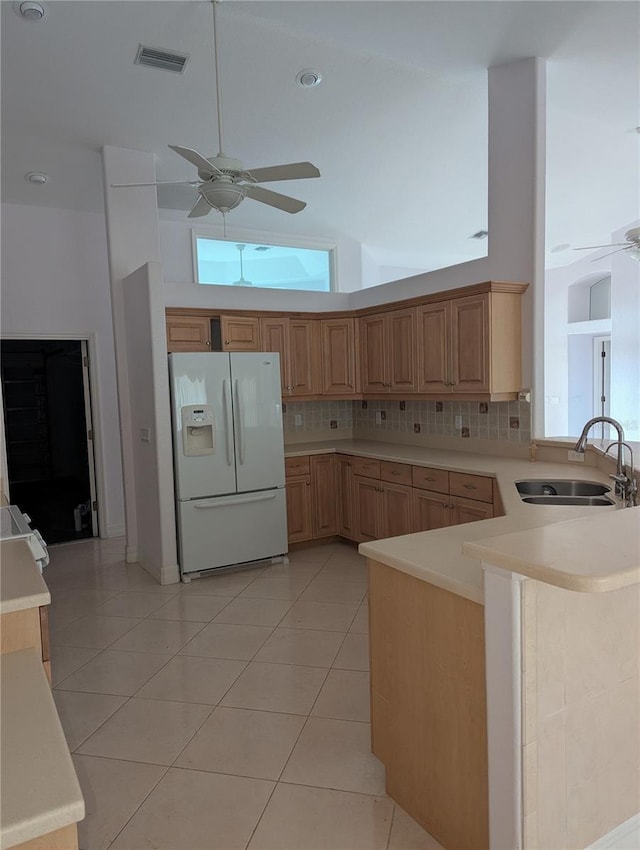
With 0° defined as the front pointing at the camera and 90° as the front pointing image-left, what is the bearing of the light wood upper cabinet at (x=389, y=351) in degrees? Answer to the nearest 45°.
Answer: approximately 45°

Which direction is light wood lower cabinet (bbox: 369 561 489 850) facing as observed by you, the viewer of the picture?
facing away from the viewer and to the left of the viewer

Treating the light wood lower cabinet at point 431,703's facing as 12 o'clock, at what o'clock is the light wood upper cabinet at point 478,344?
The light wood upper cabinet is roughly at 2 o'clock from the light wood lower cabinet.

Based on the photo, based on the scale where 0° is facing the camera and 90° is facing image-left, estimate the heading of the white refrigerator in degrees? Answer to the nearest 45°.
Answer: approximately 315°

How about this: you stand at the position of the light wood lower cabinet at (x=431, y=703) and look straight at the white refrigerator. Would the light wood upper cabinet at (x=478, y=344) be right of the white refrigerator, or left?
right

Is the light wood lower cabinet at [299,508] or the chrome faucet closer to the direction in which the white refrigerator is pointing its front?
the chrome faucet

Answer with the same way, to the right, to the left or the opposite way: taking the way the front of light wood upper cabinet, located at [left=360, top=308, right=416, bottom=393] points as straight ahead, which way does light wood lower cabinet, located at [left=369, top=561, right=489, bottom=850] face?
to the right

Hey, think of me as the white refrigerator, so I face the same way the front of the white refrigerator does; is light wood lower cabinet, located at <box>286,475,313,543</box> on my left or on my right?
on my left
